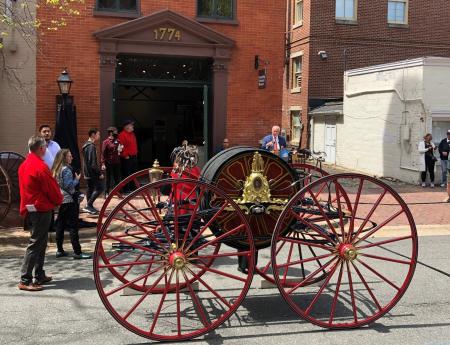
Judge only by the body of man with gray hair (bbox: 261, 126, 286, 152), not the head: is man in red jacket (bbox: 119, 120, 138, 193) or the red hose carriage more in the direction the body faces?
the red hose carriage

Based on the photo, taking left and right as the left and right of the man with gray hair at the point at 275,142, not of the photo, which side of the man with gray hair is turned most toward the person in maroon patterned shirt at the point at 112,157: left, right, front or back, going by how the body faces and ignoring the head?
right

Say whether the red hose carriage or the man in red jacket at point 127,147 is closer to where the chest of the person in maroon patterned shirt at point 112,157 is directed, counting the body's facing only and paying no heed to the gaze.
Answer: the red hose carriage

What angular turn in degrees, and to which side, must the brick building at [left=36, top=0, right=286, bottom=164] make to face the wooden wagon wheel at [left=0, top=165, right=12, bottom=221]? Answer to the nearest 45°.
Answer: approximately 45° to its right

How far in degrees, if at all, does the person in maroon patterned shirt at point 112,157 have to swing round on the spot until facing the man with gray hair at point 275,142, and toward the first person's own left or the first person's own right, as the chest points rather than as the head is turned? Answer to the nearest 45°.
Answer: approximately 45° to the first person's own left

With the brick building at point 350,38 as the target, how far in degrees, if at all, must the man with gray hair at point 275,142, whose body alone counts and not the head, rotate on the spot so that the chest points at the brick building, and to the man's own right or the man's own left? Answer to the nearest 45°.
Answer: approximately 180°

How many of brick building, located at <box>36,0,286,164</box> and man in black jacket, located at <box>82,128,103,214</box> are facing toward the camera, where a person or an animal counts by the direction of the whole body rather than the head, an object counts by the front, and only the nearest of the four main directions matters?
1

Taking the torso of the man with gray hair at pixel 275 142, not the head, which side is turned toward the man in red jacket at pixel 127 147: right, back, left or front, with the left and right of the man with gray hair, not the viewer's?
right

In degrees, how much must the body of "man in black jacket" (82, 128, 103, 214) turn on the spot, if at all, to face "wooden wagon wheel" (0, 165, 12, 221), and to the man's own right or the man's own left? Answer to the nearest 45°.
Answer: approximately 135° to the man's own right

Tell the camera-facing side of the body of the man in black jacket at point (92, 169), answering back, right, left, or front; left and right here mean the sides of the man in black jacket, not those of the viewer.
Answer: right

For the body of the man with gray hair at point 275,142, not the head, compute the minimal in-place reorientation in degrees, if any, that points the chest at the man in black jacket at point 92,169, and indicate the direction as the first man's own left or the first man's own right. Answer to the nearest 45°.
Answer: approximately 45° to the first man's own right
